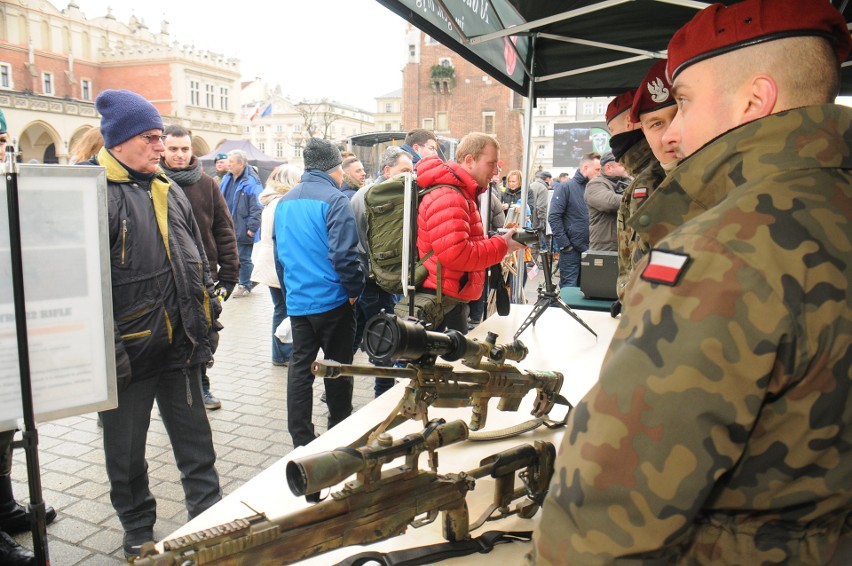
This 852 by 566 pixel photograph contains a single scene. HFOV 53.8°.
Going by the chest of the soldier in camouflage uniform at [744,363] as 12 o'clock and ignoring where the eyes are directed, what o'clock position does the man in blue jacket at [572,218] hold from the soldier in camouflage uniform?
The man in blue jacket is roughly at 1 o'clock from the soldier in camouflage uniform.

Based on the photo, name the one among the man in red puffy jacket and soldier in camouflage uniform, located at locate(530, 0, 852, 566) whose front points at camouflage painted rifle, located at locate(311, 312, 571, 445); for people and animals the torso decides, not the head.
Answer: the soldier in camouflage uniform

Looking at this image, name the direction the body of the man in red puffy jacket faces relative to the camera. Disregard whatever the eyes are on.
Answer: to the viewer's right

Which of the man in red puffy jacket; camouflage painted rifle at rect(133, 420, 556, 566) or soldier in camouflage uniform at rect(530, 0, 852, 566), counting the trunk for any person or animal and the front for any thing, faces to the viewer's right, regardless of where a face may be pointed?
the man in red puffy jacket

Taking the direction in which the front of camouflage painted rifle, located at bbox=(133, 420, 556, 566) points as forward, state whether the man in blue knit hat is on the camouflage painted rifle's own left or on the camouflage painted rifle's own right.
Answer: on the camouflage painted rifle's own right

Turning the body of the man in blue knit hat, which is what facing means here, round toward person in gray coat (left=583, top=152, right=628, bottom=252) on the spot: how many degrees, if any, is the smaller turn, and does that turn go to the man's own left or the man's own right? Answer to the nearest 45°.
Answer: approximately 90° to the man's own left

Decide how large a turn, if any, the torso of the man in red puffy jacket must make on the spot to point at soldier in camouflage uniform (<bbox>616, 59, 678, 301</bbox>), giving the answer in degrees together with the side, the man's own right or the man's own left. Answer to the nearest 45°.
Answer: approximately 45° to the man's own right
